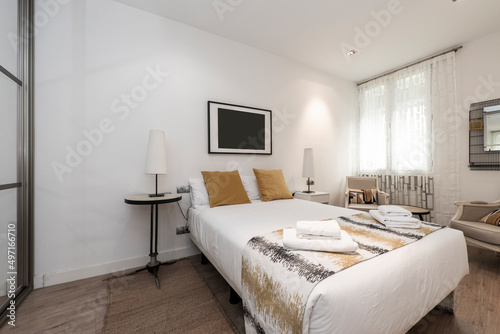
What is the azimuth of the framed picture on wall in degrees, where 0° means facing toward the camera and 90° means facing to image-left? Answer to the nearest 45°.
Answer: approximately 315°

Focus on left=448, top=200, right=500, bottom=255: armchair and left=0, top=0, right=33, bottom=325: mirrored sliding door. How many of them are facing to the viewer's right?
1

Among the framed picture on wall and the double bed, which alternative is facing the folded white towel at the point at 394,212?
the framed picture on wall

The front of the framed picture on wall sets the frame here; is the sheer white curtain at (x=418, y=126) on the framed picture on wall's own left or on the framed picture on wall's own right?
on the framed picture on wall's own left

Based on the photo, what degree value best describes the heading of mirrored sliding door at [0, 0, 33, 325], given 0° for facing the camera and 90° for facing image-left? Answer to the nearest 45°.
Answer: approximately 270°

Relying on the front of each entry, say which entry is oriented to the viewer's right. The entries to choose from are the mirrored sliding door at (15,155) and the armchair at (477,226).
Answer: the mirrored sliding door

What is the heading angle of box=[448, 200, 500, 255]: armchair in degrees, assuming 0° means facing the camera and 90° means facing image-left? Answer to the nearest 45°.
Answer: approximately 45°
